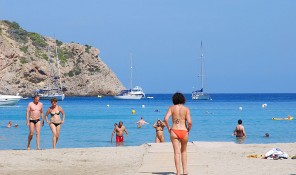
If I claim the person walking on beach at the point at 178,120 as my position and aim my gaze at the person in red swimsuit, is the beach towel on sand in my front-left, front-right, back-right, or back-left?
front-right

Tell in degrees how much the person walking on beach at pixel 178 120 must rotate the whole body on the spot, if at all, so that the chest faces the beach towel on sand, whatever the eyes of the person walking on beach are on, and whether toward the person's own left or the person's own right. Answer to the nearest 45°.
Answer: approximately 45° to the person's own right

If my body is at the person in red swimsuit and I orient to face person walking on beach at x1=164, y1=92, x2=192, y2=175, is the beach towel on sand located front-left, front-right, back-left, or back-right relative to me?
front-left

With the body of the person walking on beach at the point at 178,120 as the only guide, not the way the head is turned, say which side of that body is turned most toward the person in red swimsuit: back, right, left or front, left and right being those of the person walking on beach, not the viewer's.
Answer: front

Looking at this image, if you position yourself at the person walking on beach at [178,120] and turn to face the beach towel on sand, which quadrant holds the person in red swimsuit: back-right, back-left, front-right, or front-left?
front-left

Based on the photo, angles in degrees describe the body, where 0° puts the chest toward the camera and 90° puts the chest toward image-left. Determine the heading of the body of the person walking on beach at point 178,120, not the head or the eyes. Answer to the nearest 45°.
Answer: approximately 180°
